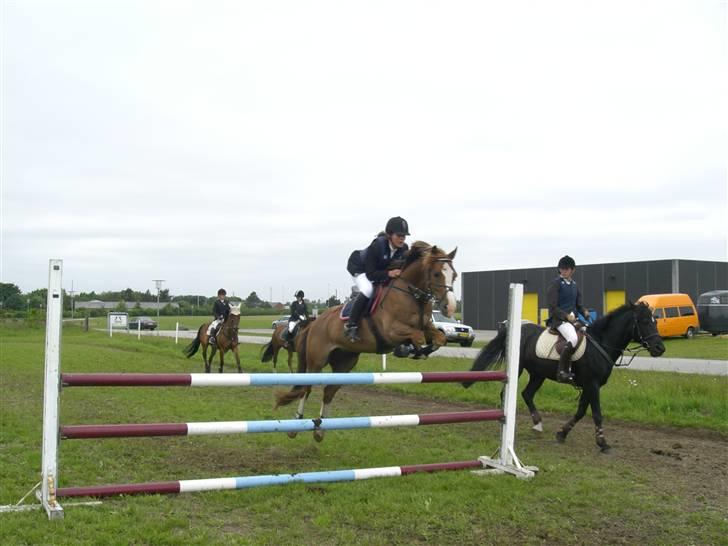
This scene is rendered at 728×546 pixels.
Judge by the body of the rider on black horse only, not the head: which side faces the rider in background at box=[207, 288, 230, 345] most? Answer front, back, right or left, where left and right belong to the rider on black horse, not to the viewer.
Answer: back

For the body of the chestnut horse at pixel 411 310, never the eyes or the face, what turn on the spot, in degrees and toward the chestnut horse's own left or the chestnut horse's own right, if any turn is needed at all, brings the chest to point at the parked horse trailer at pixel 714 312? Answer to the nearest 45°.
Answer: approximately 90° to the chestnut horse's own left

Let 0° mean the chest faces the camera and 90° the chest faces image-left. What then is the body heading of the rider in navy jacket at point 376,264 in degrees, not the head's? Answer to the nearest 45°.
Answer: approximately 315°

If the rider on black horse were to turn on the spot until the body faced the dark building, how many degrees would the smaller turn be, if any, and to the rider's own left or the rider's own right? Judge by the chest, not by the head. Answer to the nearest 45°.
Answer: approximately 135° to the rider's own left
